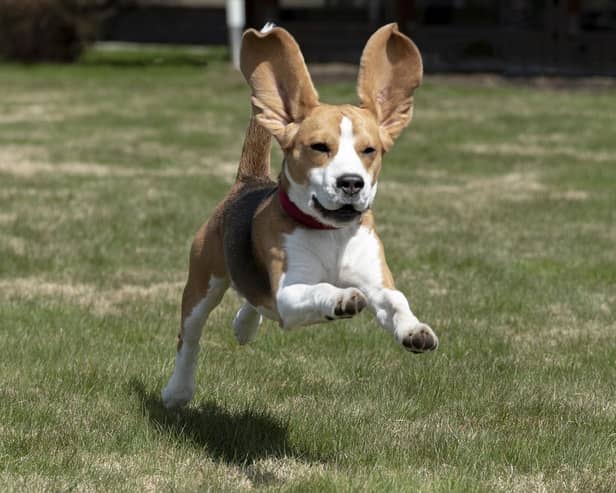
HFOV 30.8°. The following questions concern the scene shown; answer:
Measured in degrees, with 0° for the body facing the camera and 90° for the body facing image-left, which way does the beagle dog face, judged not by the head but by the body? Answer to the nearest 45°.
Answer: approximately 315°
